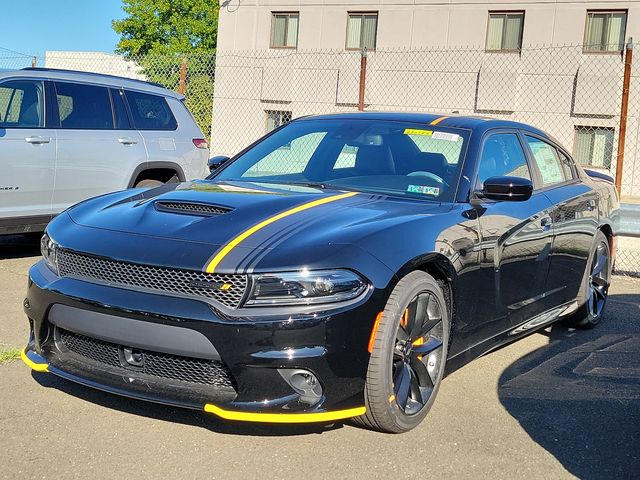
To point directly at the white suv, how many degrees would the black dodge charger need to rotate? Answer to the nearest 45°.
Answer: approximately 90° to its right

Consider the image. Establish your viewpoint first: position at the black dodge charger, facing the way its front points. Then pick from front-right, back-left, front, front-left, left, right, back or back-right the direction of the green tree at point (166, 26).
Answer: back-right

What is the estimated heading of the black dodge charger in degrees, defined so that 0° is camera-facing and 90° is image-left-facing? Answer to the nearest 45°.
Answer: approximately 45°

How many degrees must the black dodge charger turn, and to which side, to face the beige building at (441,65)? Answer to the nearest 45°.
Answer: approximately 135° to its right
